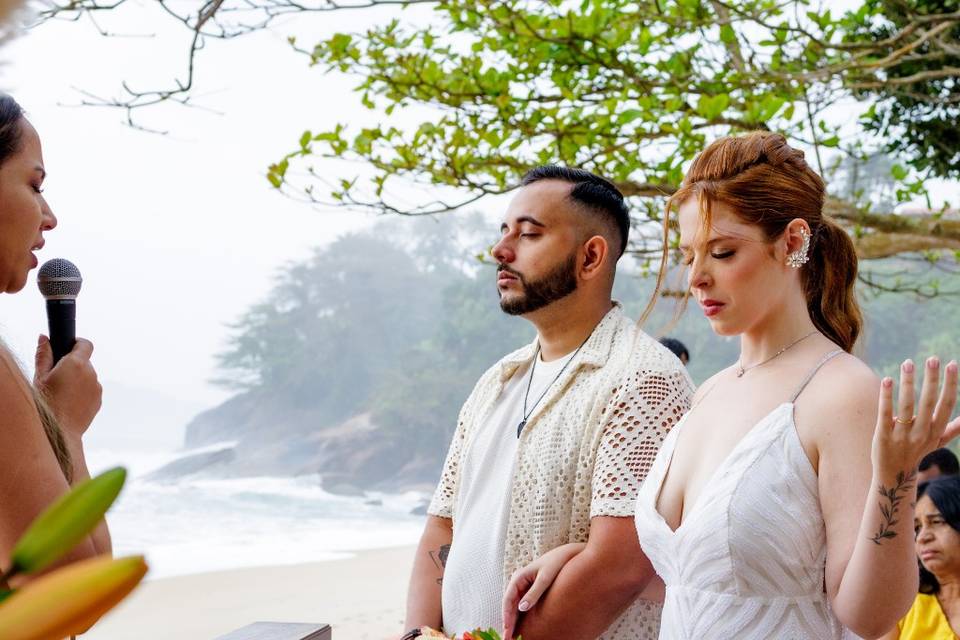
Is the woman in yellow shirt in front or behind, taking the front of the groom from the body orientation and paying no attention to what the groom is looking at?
behind

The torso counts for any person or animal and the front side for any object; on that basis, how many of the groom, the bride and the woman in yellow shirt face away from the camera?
0

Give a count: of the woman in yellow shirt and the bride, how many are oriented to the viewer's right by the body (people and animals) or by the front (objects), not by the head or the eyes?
0

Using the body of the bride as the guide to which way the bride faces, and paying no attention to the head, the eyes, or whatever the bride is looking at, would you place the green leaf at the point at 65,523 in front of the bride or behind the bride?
in front

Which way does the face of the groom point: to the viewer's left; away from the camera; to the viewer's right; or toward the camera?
to the viewer's left

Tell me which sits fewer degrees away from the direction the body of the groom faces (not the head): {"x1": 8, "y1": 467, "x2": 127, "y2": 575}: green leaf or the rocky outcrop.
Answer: the green leaf

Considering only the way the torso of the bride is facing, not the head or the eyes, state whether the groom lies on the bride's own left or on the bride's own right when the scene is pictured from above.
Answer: on the bride's own right

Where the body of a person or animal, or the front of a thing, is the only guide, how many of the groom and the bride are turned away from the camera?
0

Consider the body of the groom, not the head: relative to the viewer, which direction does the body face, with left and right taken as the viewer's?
facing the viewer and to the left of the viewer
